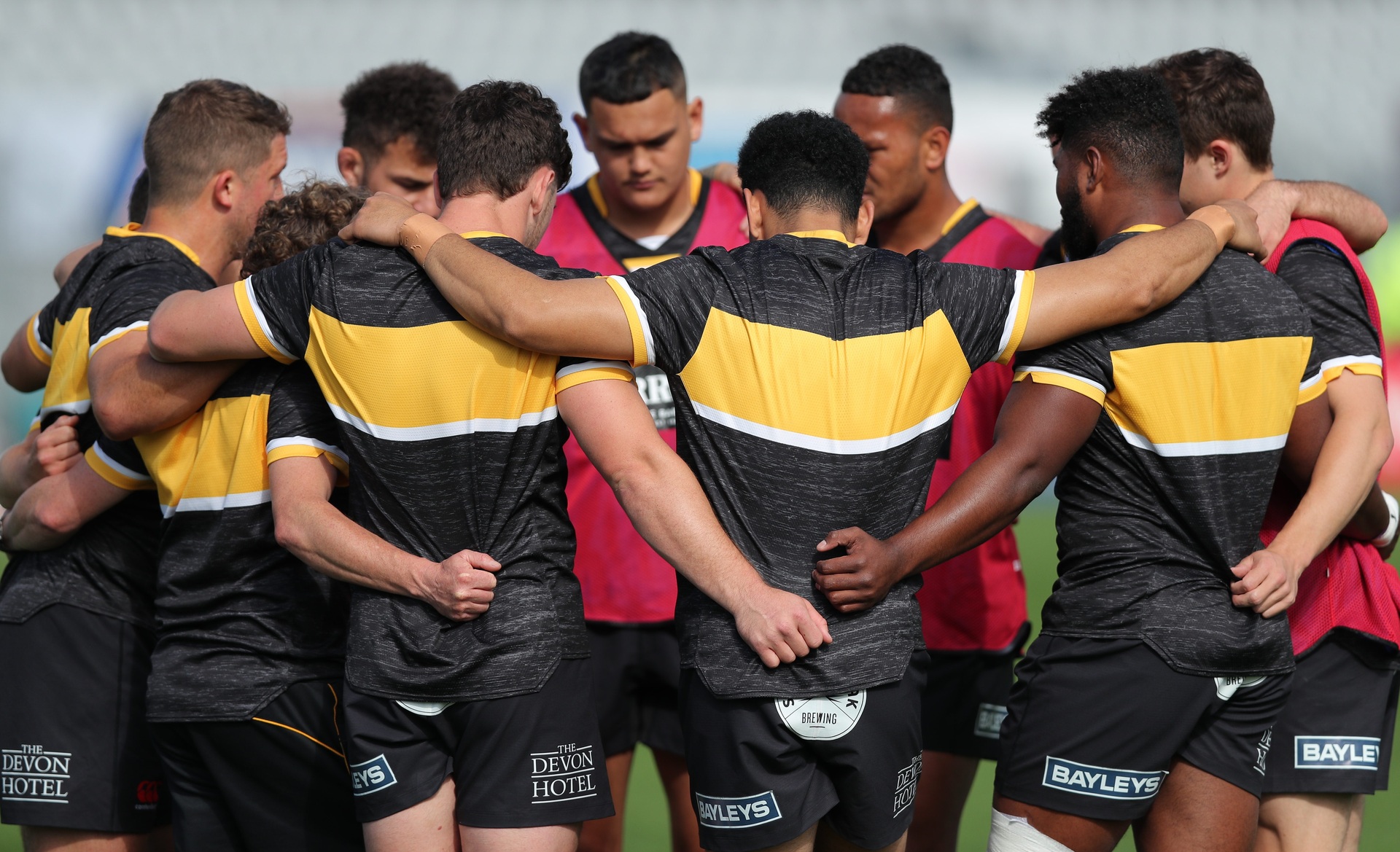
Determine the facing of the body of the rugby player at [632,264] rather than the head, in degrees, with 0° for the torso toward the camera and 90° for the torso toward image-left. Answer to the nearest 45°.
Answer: approximately 0°

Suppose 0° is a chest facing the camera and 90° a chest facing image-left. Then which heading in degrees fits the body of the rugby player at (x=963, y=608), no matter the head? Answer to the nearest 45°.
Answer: approximately 45°

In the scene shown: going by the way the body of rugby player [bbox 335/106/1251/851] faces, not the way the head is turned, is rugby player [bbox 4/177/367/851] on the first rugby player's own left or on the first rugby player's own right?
on the first rugby player's own left

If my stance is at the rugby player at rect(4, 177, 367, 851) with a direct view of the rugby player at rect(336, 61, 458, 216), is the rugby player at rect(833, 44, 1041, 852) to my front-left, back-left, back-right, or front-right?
front-right

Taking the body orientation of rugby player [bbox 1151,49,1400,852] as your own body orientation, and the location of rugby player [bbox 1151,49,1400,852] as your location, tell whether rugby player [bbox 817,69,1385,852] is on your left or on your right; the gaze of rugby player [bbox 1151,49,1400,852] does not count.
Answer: on your left

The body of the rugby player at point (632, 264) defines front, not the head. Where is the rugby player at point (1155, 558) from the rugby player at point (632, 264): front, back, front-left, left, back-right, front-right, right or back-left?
front-left

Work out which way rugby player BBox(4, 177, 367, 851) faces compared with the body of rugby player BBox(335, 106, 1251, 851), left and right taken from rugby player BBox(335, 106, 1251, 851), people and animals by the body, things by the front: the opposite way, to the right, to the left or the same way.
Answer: the same way

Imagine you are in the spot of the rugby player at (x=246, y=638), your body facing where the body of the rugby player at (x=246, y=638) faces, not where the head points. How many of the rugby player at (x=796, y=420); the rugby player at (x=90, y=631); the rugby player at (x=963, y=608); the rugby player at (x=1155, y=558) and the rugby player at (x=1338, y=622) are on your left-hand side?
1

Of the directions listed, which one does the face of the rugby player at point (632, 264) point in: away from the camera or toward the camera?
toward the camera

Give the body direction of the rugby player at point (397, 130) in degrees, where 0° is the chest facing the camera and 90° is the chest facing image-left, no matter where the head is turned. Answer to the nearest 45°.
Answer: approximately 315°

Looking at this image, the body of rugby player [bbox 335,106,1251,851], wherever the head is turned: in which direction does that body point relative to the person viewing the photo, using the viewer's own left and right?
facing away from the viewer

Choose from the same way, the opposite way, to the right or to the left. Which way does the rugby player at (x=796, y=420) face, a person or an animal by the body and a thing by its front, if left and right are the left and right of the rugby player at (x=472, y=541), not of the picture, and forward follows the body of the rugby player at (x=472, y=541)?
the same way

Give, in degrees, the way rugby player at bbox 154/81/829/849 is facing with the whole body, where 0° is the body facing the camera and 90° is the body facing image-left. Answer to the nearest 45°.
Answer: approximately 180°

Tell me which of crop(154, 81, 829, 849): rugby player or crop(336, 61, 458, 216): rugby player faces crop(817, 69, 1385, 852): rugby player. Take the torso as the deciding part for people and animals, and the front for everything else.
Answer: crop(336, 61, 458, 216): rugby player

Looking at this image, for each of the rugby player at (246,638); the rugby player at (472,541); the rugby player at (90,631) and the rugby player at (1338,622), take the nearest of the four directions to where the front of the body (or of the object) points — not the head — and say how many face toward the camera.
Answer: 0

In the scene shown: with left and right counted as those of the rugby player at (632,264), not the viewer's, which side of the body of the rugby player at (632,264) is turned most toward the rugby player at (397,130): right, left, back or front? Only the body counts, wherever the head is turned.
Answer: right

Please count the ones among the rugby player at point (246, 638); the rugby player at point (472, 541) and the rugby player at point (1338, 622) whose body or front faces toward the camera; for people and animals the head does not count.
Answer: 0

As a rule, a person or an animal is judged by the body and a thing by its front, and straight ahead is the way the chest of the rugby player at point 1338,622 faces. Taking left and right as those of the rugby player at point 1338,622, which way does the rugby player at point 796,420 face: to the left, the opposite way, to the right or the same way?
to the right

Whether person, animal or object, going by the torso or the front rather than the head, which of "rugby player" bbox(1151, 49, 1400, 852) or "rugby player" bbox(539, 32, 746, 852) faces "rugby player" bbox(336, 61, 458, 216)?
"rugby player" bbox(1151, 49, 1400, 852)

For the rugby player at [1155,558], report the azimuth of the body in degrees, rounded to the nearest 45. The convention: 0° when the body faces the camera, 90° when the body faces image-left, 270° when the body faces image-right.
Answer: approximately 135°

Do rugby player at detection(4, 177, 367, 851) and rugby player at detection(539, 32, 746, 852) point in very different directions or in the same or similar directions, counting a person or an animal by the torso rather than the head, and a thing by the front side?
very different directions
